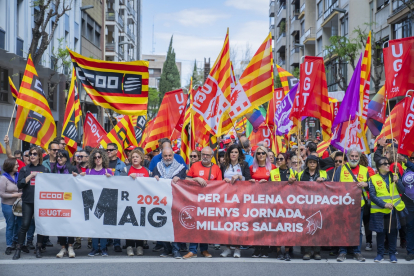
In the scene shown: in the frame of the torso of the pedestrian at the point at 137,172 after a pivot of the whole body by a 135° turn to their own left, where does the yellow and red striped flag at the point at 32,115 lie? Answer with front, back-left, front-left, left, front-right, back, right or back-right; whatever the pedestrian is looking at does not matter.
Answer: left

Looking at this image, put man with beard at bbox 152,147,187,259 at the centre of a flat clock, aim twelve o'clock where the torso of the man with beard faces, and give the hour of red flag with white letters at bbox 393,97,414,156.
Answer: The red flag with white letters is roughly at 9 o'clock from the man with beard.

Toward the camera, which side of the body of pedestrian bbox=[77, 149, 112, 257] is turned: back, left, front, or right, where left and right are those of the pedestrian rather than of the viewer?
front

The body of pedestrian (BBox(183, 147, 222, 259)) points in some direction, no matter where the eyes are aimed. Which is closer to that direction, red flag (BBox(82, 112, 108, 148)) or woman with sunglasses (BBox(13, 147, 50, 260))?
the woman with sunglasses

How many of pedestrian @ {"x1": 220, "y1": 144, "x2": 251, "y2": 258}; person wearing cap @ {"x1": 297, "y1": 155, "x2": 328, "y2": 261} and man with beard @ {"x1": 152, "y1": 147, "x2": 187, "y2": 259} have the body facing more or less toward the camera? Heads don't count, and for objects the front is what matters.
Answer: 3

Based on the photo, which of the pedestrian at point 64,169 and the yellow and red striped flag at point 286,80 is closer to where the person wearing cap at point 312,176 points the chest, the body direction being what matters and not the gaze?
the pedestrian

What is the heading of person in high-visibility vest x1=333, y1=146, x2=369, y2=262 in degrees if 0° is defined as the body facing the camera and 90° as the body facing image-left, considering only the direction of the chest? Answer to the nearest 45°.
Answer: approximately 0°

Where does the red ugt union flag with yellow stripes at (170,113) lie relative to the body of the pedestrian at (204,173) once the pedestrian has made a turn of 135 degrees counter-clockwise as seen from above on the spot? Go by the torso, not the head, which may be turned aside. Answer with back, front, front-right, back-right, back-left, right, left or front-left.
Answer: front-left

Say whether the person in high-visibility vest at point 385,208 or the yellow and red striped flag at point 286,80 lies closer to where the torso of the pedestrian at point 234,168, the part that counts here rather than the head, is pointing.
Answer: the person in high-visibility vest

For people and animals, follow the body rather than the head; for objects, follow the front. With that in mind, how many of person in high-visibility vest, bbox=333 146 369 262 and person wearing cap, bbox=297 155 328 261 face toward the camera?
2

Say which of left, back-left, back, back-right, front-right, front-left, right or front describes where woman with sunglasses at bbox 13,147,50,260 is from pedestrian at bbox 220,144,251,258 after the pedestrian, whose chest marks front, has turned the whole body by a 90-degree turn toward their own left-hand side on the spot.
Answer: back

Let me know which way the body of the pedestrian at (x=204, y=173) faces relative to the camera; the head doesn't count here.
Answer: toward the camera

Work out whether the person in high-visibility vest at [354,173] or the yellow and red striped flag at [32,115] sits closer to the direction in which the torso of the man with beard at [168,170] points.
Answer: the person in high-visibility vest
